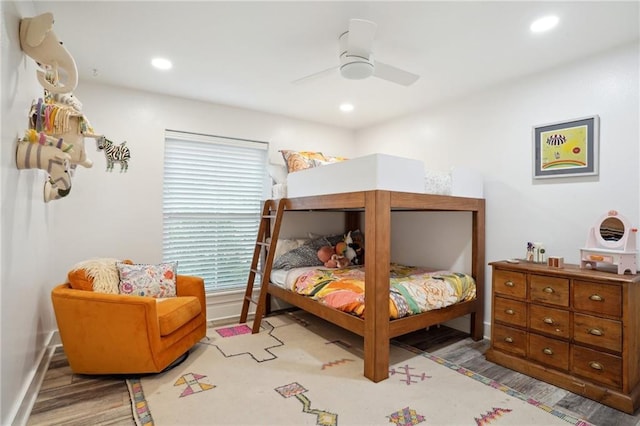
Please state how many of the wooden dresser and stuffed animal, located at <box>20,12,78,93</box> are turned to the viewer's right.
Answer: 1

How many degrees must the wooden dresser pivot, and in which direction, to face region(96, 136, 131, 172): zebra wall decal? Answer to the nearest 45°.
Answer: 0° — it already faces it

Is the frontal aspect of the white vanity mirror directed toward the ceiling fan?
yes

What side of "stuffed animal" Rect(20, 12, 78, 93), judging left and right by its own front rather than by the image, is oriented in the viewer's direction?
right

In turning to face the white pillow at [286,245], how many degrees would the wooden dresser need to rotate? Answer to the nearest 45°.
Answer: approximately 45° to its right

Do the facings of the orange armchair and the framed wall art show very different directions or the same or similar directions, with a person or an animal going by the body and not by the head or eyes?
very different directions

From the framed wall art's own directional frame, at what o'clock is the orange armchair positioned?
The orange armchair is roughly at 12 o'clock from the framed wall art.

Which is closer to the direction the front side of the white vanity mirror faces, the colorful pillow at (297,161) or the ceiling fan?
the ceiling fan

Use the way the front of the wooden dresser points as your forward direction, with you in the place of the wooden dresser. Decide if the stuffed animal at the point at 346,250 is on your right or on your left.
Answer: on your right

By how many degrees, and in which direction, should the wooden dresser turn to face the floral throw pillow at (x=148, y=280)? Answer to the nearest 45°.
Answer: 0° — it already faces it

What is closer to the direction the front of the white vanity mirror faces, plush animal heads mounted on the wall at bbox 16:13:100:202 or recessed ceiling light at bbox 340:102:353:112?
the plush animal heads mounted on the wall
